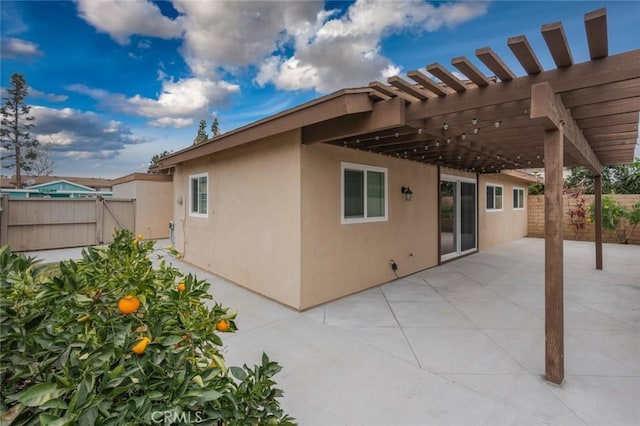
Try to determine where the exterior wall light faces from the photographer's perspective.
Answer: facing the viewer and to the right of the viewer

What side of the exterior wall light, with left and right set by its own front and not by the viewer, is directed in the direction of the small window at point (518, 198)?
left

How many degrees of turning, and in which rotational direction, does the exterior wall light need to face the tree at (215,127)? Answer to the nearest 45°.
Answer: approximately 180°

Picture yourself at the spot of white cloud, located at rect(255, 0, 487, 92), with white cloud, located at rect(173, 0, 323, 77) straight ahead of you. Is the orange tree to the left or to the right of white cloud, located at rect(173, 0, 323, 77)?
left

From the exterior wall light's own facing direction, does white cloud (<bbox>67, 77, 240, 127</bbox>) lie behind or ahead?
behind

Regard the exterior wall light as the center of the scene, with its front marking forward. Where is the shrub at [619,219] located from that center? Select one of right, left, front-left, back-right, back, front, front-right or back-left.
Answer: left
